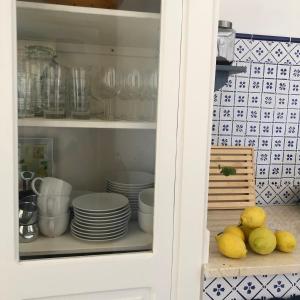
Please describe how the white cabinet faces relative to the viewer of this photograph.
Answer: facing the viewer

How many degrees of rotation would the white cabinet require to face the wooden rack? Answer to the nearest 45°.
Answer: approximately 135° to its left
